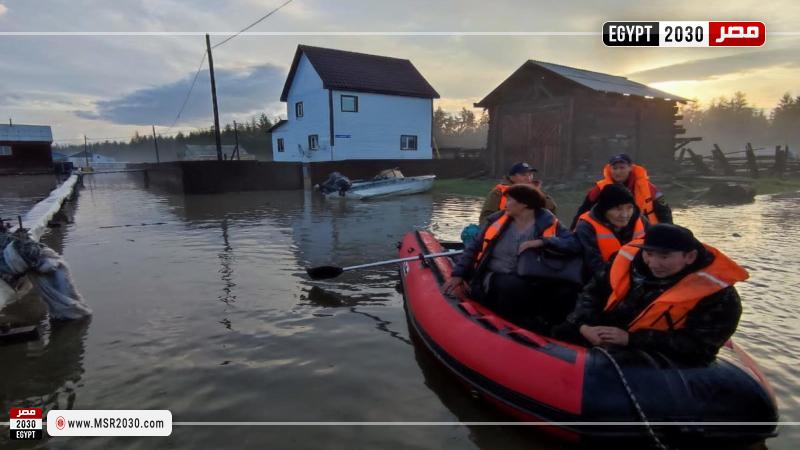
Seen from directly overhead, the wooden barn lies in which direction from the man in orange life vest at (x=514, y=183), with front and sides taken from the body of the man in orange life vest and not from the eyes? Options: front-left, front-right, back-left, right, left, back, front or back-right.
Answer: back

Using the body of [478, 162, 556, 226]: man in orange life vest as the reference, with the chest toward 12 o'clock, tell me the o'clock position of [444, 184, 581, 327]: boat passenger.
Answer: The boat passenger is roughly at 12 o'clock from the man in orange life vest.

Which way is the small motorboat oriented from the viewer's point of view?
to the viewer's right

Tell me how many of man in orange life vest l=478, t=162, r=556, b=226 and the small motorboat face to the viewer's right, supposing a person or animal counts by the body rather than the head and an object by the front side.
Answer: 1

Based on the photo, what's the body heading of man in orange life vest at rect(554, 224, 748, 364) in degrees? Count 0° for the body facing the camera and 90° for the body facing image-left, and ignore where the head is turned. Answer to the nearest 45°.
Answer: approximately 45°

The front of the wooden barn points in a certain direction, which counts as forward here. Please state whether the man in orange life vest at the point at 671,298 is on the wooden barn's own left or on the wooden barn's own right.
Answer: on the wooden barn's own left
